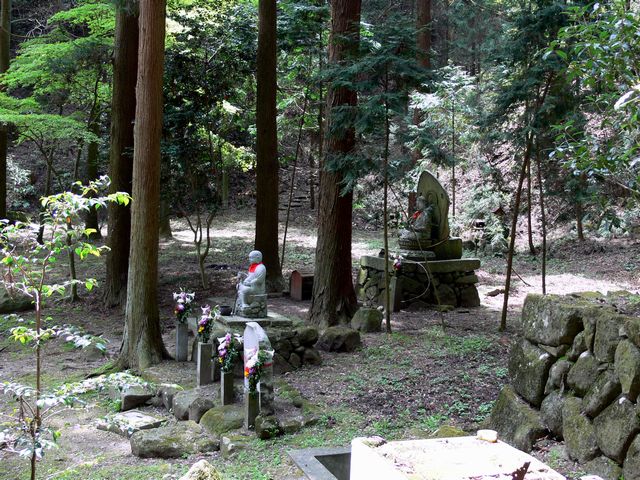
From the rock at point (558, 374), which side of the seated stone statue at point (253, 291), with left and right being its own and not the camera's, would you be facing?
left

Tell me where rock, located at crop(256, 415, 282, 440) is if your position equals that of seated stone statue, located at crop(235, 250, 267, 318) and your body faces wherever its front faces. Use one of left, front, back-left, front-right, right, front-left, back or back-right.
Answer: front-left

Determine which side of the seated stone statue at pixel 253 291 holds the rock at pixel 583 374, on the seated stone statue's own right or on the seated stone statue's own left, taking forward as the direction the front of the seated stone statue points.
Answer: on the seated stone statue's own left

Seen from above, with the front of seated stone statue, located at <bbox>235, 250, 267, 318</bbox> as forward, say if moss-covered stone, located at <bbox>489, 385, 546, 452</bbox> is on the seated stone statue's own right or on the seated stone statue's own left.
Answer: on the seated stone statue's own left

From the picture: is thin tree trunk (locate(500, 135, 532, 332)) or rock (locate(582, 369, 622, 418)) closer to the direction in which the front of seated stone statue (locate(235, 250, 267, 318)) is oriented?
the rock

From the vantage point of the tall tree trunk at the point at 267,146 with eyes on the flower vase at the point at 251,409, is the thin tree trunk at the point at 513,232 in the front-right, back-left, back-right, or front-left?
front-left

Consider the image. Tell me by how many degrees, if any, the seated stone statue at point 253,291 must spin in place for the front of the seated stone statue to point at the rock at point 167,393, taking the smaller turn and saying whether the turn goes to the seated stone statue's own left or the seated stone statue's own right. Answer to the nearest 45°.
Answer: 0° — it already faces it

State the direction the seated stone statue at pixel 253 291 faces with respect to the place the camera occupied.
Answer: facing the viewer and to the left of the viewer

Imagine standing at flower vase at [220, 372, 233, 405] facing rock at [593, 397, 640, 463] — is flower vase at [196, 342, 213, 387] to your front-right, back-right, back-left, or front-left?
back-left

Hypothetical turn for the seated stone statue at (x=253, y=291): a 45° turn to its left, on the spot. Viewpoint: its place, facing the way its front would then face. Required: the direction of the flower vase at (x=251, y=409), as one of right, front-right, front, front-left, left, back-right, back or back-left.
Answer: front

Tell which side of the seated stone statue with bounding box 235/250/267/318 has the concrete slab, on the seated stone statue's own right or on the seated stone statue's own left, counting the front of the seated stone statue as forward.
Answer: on the seated stone statue's own left

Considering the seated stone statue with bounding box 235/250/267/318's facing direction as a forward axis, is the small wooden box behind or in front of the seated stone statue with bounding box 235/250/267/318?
behind

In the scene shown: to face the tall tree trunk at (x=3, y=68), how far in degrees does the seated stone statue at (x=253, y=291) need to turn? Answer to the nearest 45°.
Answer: approximately 90° to its right

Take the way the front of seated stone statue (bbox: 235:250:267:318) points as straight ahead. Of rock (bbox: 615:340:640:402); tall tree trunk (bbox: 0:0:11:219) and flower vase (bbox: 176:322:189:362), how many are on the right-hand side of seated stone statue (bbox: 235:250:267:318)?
2
